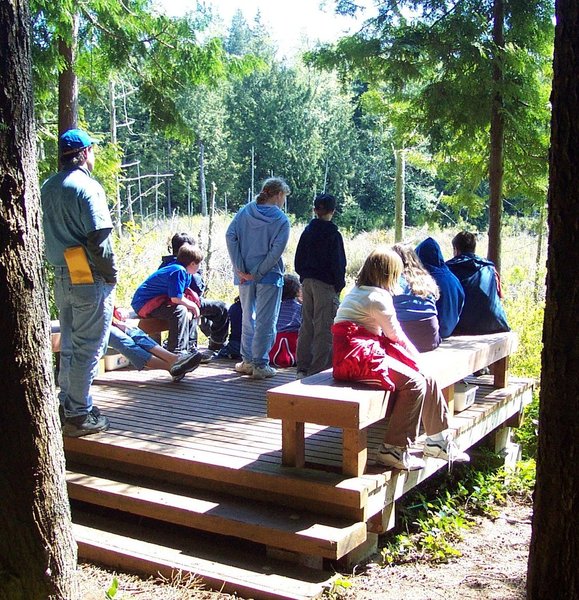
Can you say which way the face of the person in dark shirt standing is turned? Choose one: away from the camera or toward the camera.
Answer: away from the camera

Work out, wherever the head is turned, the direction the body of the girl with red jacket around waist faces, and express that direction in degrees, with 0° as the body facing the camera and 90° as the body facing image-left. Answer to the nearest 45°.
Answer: approximately 270°

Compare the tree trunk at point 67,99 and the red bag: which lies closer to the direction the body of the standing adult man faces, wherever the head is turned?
the red bag

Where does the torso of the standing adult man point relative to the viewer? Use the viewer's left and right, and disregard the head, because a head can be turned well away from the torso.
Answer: facing away from the viewer and to the right of the viewer
